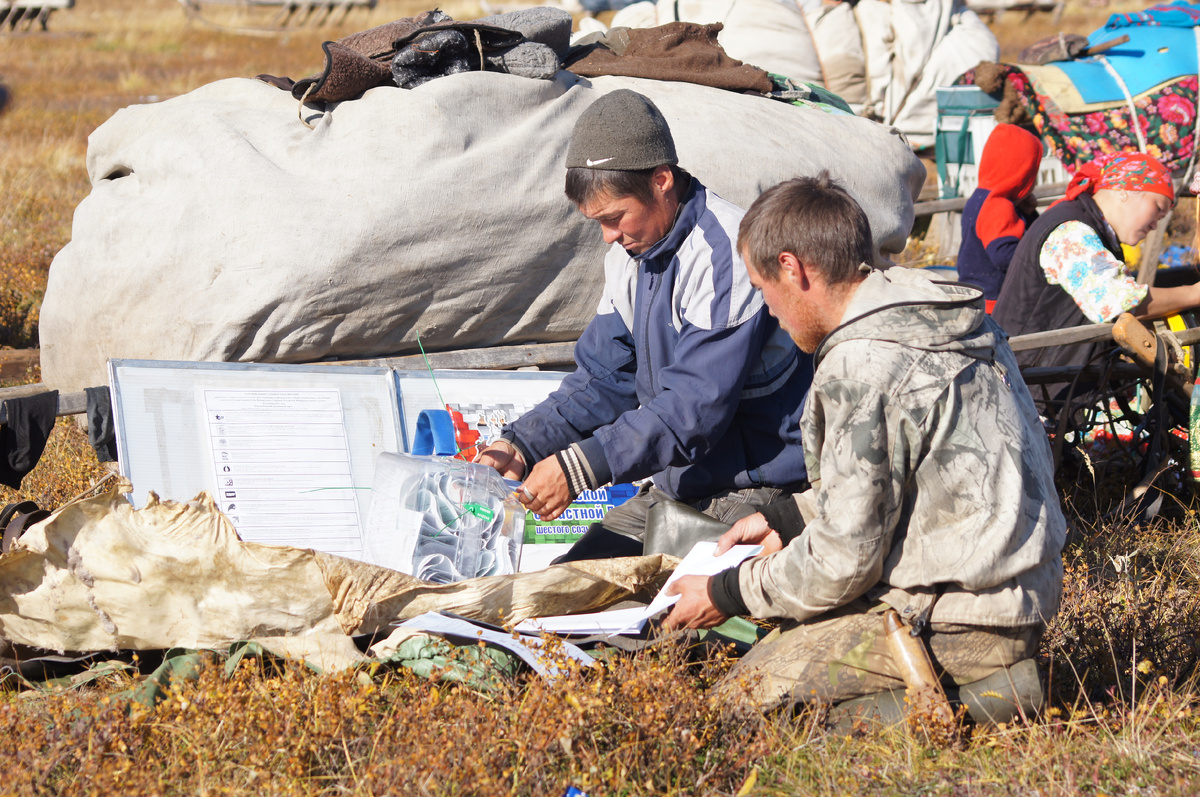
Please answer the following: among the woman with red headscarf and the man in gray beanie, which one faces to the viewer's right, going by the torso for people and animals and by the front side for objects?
the woman with red headscarf

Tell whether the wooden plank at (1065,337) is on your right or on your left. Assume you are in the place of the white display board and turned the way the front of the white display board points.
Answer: on your left

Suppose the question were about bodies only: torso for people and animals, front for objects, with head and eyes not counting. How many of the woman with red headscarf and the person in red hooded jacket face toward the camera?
0

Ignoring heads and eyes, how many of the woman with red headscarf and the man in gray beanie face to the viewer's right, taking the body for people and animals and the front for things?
1

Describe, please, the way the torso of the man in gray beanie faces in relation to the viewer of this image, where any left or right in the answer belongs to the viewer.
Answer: facing the viewer and to the left of the viewer

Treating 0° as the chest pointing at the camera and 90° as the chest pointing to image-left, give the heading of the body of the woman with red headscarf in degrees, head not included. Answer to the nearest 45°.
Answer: approximately 270°

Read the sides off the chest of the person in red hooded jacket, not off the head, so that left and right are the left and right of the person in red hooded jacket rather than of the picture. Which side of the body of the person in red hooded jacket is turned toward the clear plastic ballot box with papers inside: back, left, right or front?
back

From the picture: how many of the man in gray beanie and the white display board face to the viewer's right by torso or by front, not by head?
0

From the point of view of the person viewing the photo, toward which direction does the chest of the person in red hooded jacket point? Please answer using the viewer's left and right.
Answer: facing away from the viewer and to the right of the viewer

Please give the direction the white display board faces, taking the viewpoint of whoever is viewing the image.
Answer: facing the viewer

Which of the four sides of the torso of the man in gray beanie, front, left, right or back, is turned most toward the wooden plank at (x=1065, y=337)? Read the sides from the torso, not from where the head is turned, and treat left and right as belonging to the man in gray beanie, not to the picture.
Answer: back
